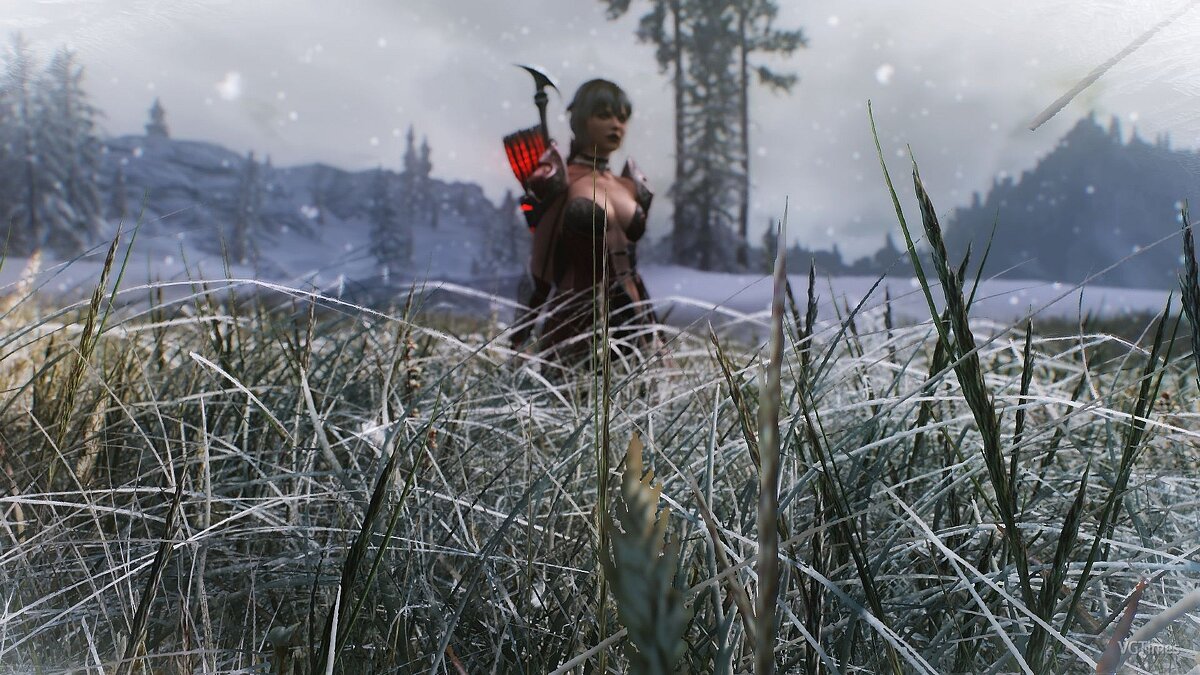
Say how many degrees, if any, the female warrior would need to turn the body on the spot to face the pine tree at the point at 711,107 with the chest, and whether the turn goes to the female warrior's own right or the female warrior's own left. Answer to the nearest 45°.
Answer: approximately 135° to the female warrior's own left

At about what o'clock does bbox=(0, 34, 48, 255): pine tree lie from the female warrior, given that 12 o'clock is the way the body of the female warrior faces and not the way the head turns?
The pine tree is roughly at 6 o'clock from the female warrior.

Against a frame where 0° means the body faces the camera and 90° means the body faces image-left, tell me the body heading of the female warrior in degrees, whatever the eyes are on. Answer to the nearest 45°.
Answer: approximately 315°

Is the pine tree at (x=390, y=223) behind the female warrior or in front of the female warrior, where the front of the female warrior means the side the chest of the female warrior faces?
behind

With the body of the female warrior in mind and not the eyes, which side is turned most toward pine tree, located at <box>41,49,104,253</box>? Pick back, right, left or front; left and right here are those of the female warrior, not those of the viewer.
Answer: back
